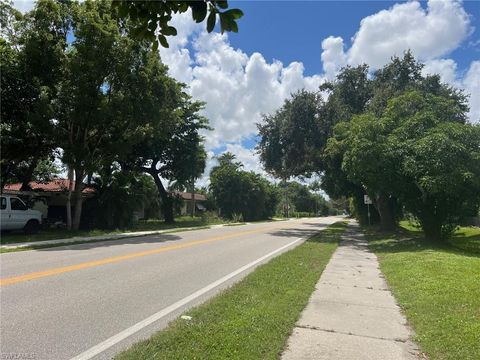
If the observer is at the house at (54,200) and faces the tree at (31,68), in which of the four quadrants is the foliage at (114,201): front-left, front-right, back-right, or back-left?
front-left

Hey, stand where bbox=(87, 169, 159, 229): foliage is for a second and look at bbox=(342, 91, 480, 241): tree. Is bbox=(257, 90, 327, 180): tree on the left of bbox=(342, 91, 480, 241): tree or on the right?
left

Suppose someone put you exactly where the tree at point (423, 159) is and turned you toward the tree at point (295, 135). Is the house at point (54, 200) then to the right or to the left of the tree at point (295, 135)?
left

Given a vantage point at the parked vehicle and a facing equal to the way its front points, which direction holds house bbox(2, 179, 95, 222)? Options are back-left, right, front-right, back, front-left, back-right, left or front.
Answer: left

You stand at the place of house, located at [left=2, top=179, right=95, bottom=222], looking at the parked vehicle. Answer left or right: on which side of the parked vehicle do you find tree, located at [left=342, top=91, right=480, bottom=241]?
left

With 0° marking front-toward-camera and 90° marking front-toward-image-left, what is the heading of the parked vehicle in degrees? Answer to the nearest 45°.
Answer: approximately 270°

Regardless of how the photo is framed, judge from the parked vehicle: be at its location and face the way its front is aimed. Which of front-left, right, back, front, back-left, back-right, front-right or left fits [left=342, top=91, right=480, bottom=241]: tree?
front-right
